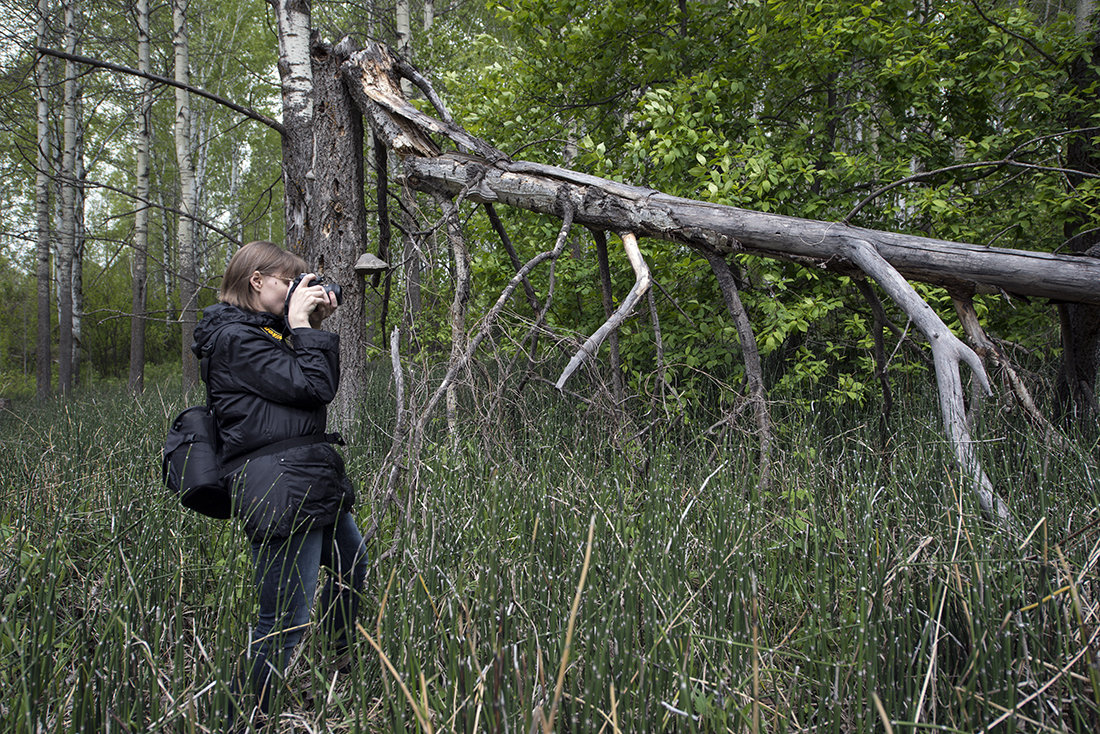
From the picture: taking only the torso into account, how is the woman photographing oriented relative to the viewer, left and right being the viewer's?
facing to the right of the viewer

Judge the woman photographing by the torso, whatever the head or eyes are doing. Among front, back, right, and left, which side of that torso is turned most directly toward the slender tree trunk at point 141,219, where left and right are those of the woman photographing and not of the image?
left

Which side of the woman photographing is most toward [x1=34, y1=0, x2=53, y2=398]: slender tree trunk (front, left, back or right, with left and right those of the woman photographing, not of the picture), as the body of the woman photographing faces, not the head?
left

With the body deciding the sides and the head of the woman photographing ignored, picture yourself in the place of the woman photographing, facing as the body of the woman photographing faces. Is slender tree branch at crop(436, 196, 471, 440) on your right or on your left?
on your left

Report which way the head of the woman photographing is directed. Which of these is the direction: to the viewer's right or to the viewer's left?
to the viewer's right

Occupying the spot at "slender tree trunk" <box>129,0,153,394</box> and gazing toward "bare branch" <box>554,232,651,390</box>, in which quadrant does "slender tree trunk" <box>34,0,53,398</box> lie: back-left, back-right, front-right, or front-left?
back-right

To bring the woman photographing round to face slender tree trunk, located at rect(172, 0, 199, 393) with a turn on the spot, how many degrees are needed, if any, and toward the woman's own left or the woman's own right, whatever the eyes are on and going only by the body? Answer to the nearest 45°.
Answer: approximately 90° to the woman's own left

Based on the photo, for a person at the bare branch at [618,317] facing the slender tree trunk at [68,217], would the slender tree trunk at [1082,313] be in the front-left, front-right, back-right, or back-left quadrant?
back-right
